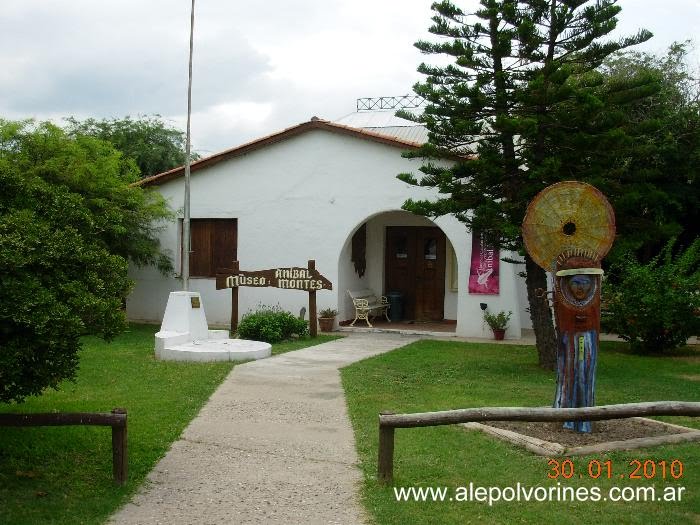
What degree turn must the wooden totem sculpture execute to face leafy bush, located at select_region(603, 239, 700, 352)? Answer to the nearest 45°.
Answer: approximately 180°

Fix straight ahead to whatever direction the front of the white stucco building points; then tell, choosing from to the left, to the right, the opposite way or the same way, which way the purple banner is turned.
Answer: the same way

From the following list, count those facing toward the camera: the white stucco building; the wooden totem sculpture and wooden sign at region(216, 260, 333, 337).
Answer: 3

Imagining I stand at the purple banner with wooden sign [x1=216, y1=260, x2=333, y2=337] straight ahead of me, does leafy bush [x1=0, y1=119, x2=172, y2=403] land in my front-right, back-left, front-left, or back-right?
front-left

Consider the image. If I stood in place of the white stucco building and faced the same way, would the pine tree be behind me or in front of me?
in front

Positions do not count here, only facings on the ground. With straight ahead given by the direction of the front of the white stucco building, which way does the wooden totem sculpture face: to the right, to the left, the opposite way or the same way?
the same way

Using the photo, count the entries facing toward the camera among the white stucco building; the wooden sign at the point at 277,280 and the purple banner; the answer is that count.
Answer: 3

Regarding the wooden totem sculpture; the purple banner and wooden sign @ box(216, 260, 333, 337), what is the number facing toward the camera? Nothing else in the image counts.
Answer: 3

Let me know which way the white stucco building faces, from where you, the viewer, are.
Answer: facing the viewer

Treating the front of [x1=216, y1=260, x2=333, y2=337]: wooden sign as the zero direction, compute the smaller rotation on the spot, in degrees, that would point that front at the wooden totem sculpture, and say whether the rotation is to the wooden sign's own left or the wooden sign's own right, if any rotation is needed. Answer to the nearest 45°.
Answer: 0° — it already faces it

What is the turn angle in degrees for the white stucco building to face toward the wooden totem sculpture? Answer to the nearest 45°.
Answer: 0° — it already faces it

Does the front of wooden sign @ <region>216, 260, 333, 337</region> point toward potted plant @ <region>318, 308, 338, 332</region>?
no

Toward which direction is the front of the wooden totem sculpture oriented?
toward the camera

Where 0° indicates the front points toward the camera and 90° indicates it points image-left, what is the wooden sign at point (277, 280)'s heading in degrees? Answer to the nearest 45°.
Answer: approximately 0°

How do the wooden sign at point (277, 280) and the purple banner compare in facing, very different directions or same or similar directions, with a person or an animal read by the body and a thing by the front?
same or similar directions

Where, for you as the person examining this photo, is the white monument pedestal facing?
facing the viewer and to the right of the viewer

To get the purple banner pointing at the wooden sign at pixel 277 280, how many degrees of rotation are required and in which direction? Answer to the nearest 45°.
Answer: approximately 90° to its right
